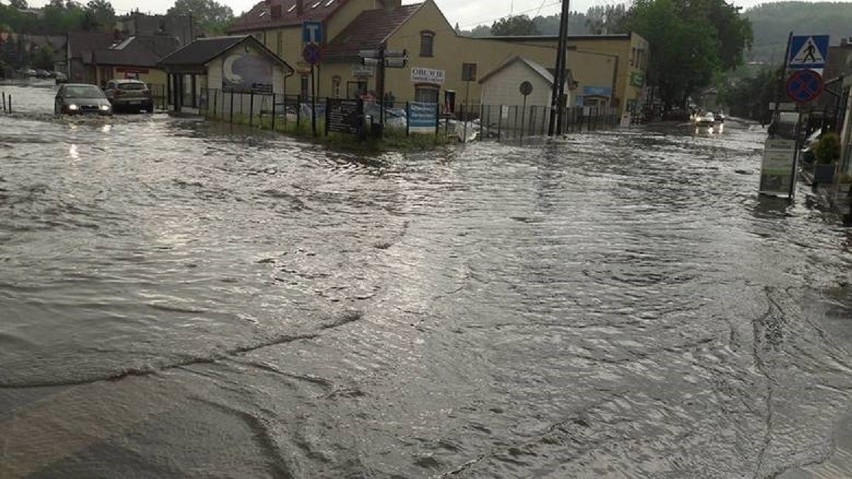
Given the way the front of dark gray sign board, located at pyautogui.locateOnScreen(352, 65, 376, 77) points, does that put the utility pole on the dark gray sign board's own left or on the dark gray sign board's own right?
on the dark gray sign board's own left

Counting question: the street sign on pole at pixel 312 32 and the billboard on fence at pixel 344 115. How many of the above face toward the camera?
2

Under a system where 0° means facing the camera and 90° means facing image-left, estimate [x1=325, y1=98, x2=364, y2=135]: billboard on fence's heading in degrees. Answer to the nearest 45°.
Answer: approximately 0°

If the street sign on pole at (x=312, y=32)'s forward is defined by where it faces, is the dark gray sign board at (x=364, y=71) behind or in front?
behind

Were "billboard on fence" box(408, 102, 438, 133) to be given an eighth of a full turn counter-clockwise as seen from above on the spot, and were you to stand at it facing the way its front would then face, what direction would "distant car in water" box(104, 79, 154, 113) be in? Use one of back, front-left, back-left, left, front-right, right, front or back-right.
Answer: back

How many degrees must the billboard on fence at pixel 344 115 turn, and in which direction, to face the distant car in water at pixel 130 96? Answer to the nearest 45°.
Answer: approximately 135° to its right
